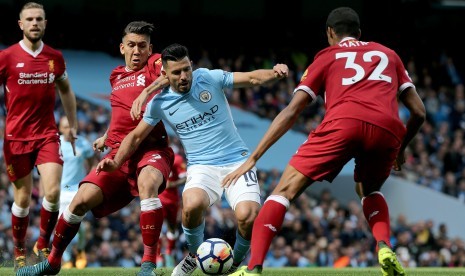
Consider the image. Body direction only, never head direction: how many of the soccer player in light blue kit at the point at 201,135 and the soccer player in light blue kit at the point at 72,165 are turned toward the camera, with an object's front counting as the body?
2

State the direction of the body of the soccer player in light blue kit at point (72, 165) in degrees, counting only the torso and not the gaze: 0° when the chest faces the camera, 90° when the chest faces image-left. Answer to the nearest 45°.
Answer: approximately 0°

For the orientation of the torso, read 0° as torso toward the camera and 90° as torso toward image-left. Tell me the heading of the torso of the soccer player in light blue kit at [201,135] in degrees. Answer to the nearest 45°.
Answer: approximately 0°

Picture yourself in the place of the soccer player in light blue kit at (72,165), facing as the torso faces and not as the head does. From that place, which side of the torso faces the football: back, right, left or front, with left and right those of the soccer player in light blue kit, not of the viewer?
front
